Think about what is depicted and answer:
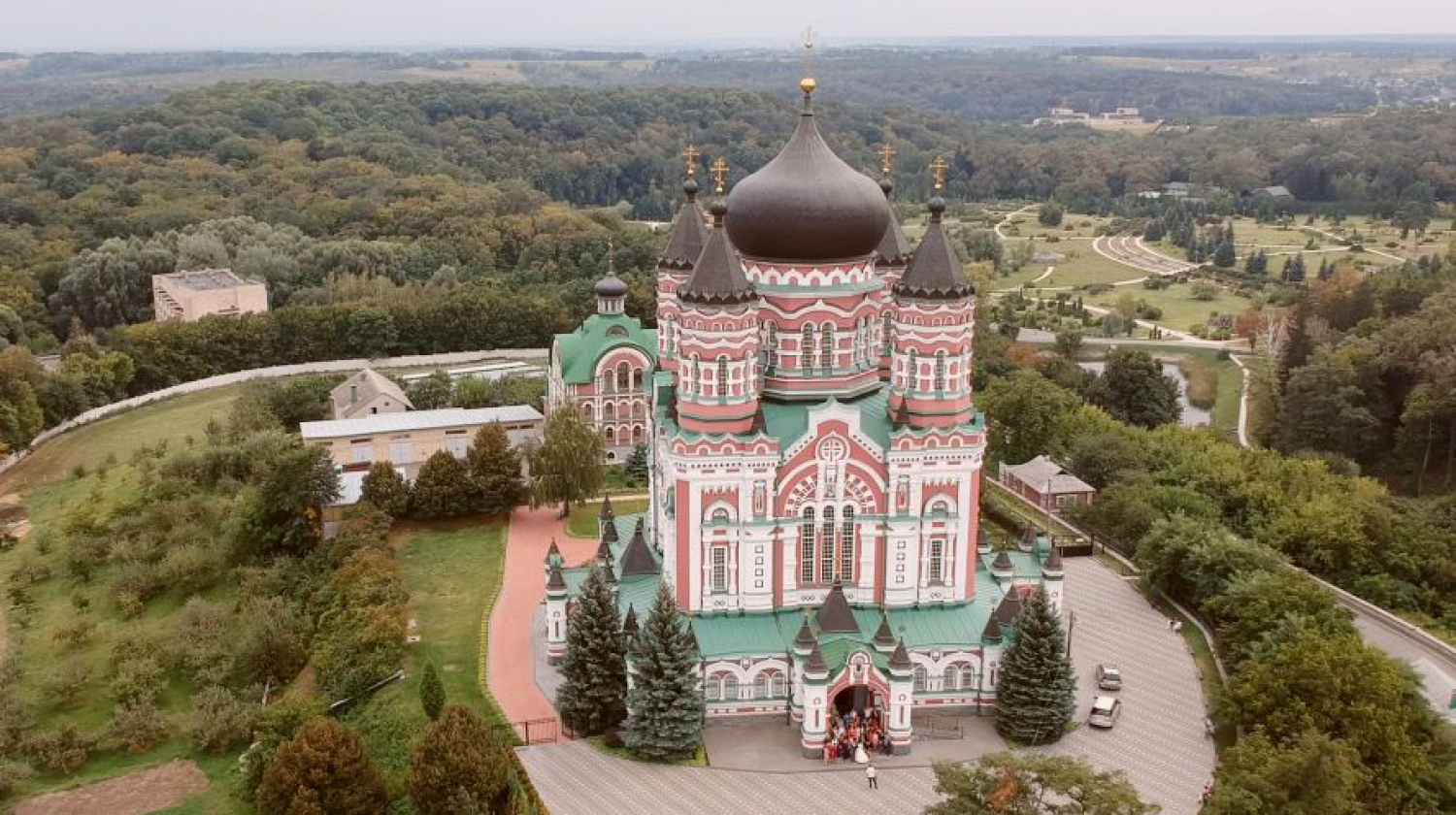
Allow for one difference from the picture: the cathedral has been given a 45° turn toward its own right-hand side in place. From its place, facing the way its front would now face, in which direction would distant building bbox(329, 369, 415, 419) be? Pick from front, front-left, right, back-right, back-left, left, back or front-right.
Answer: right

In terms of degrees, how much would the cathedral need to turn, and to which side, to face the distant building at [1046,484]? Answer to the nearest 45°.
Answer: approximately 135° to its left

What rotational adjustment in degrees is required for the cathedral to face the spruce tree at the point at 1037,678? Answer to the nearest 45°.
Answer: approximately 45° to its left

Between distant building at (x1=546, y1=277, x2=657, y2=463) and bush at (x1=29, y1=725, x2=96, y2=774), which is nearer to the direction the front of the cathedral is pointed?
the bush

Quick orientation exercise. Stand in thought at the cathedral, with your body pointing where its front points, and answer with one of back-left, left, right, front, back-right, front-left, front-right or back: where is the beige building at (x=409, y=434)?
back-right

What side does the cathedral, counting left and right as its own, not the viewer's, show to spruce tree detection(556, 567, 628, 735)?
right

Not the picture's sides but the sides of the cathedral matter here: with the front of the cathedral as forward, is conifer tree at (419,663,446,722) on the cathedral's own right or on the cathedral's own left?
on the cathedral's own right

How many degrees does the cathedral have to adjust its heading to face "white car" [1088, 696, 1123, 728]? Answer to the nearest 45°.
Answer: approximately 90° to its left

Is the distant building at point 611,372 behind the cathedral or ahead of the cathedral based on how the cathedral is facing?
behind

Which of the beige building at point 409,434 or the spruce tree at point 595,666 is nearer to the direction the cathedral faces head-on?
the spruce tree

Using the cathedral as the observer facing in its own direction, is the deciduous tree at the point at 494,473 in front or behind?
behind

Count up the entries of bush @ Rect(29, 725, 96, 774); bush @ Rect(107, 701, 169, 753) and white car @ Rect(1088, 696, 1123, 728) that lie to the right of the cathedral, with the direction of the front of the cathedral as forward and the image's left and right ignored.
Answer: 2

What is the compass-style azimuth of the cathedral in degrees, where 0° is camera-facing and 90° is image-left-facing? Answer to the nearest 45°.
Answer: approximately 0°

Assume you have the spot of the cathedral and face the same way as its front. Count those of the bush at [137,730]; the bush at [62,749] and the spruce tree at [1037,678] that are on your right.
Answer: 2
